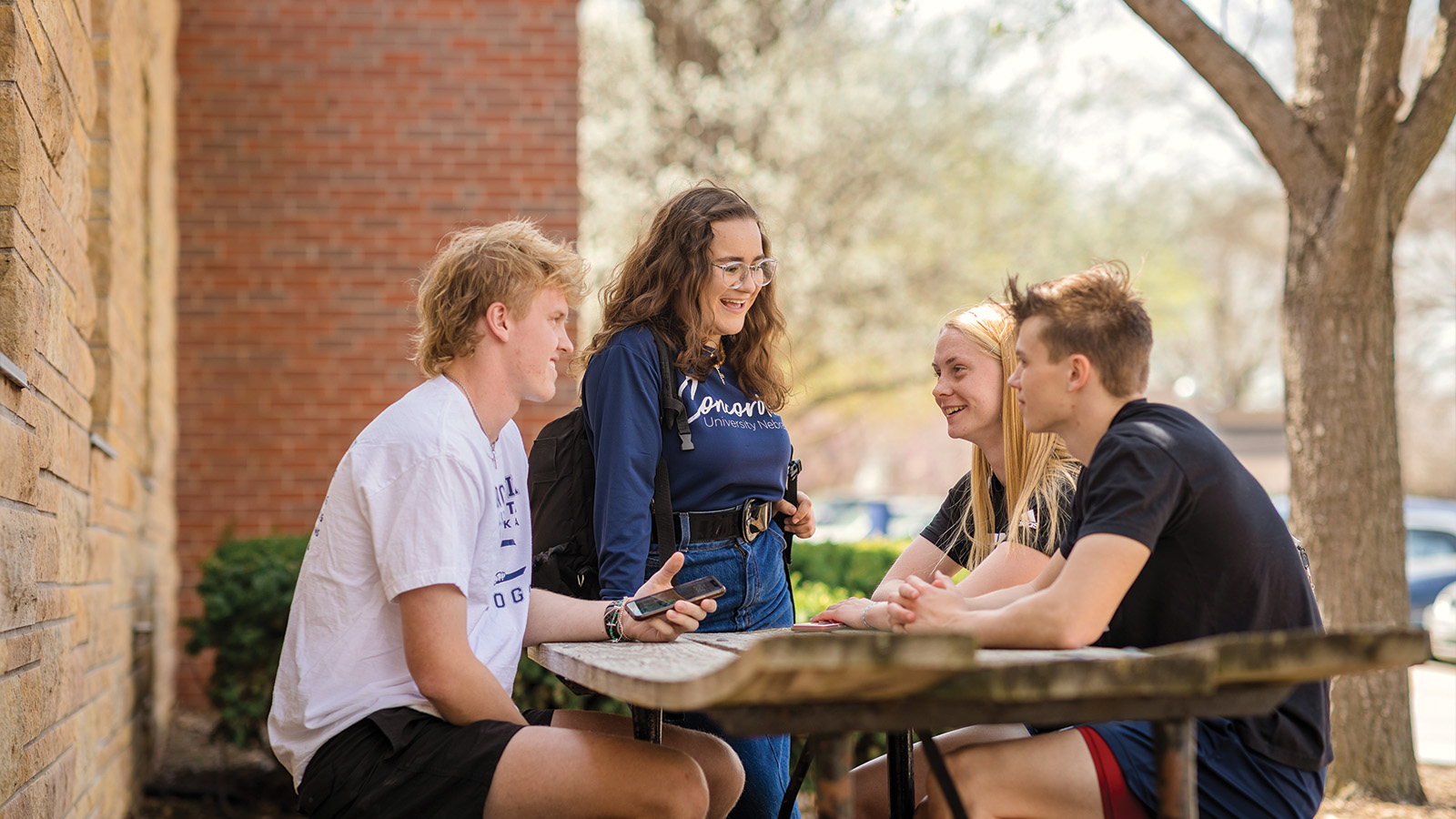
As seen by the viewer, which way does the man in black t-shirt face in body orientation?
to the viewer's left

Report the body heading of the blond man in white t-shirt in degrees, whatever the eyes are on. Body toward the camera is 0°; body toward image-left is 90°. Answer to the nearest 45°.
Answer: approximately 270°

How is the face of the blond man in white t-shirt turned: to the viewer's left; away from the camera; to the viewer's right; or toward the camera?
to the viewer's right

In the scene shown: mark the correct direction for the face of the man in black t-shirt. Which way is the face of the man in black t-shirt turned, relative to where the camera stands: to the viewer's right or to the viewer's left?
to the viewer's left

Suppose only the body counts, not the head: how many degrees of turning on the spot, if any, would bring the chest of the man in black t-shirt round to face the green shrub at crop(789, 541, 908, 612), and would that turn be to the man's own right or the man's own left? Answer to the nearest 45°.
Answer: approximately 90° to the man's own right

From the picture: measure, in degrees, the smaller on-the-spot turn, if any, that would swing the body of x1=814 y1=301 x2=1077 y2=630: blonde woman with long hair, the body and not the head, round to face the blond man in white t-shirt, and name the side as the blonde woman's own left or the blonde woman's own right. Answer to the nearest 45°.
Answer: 0° — they already face them

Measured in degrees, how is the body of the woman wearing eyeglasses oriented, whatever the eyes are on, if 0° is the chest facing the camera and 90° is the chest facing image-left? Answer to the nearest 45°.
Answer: approximately 315°

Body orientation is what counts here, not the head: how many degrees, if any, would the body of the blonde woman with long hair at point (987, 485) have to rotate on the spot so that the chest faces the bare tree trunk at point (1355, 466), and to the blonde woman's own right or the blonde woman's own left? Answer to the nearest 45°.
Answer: approximately 180°

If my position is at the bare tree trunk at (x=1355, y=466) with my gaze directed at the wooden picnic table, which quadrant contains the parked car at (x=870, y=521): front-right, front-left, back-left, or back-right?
back-right

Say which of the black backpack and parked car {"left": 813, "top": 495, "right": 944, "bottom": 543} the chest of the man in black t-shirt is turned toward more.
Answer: the black backpack

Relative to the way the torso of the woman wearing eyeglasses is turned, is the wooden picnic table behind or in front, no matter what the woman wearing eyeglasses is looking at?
in front

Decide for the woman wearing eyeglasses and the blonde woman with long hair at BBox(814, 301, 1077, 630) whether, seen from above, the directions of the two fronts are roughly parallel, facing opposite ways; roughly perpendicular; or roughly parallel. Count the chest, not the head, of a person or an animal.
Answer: roughly perpendicular
